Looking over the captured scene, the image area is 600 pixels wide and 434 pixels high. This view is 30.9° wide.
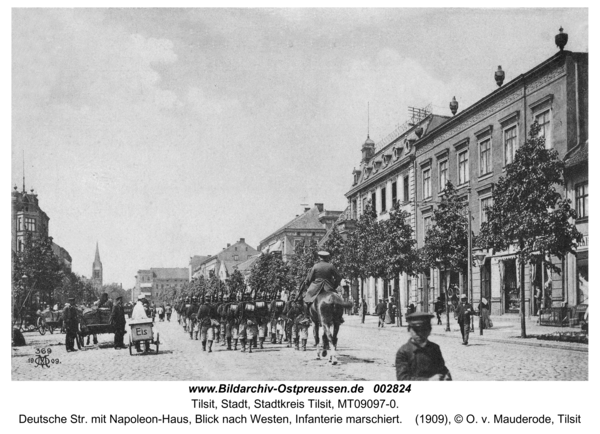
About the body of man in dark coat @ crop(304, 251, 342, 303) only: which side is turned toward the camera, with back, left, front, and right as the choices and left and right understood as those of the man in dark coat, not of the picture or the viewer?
back

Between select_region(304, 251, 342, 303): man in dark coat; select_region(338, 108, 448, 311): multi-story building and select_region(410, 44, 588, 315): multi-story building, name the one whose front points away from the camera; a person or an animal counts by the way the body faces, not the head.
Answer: the man in dark coat

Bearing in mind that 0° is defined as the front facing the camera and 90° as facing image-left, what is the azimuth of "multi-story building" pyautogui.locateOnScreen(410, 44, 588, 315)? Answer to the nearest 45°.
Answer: approximately 45°

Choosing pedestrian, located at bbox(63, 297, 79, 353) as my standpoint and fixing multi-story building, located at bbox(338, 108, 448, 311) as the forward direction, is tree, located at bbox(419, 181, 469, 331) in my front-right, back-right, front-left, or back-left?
front-right

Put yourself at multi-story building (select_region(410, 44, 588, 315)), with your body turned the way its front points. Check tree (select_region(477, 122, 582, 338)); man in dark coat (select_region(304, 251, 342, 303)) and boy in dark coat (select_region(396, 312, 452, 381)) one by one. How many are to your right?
0

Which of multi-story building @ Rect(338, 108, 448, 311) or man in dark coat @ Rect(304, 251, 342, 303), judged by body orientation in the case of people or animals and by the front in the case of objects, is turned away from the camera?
the man in dark coat

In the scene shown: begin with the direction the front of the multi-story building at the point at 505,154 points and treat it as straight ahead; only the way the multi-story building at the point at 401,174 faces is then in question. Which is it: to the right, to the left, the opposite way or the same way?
the same way

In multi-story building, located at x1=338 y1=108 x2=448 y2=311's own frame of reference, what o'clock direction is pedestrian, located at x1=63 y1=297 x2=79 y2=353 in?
The pedestrian is roughly at 11 o'clock from the multi-story building.

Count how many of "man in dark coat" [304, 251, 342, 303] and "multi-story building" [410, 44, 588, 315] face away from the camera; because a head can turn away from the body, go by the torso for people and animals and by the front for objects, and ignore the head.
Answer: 1

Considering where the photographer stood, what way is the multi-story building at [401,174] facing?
facing the viewer and to the left of the viewer

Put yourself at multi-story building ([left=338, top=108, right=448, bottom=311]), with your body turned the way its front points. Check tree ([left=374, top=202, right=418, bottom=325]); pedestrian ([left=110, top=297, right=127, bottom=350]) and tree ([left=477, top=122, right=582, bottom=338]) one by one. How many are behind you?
0

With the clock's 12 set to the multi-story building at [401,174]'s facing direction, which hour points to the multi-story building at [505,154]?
the multi-story building at [505,154] is roughly at 10 o'clock from the multi-story building at [401,174].

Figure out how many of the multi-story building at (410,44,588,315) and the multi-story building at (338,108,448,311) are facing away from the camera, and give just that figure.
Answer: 0

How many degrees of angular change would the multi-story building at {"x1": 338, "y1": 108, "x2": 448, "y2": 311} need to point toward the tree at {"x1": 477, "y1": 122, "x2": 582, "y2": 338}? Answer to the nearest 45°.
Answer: approximately 45° to its left
